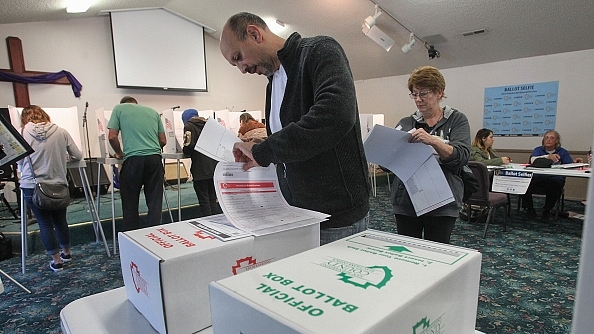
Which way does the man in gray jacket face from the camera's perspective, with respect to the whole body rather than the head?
to the viewer's left

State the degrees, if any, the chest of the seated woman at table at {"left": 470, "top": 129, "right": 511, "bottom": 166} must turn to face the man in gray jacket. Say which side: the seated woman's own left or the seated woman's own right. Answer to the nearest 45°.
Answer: approximately 90° to the seated woman's own right

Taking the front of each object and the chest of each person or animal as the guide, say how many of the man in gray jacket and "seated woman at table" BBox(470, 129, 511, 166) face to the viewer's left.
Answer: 1

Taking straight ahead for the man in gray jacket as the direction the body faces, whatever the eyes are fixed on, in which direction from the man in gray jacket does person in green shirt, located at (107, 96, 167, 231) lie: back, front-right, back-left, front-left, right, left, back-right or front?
front-right

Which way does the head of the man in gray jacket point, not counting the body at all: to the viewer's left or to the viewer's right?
to the viewer's left

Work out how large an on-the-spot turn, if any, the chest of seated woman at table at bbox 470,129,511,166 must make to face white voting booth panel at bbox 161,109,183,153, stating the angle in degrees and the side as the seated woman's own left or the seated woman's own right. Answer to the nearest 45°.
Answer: approximately 135° to the seated woman's own right

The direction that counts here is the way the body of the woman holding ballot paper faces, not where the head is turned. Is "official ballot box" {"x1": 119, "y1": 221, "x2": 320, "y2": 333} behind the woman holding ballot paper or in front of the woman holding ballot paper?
in front

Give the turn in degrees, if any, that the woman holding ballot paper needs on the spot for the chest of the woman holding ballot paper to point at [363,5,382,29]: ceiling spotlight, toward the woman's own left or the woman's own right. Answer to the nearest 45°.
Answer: approximately 135° to the woman's own right

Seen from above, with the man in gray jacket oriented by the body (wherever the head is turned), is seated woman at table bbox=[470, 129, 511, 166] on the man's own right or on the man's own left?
on the man's own right
